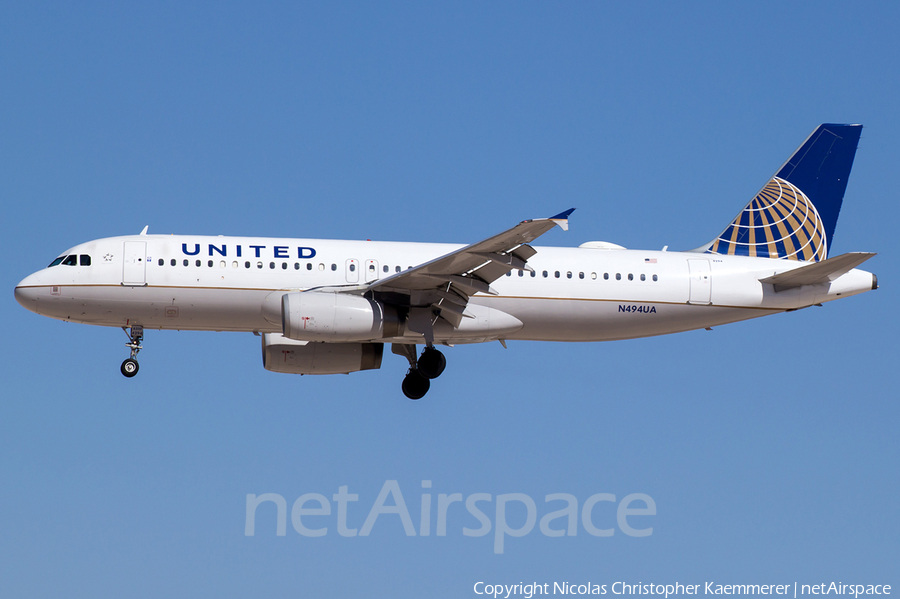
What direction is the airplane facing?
to the viewer's left
